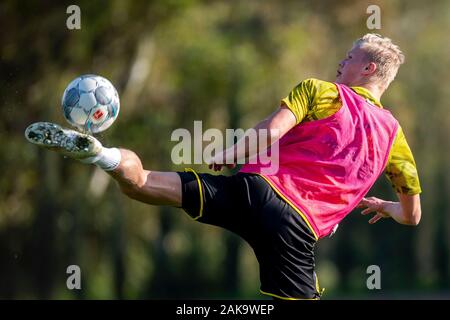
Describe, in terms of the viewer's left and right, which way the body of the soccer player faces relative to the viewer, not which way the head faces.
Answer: facing away from the viewer and to the left of the viewer

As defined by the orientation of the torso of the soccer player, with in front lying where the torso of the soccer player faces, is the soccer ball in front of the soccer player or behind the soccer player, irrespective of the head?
in front

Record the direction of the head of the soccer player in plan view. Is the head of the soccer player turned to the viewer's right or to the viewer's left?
to the viewer's left
